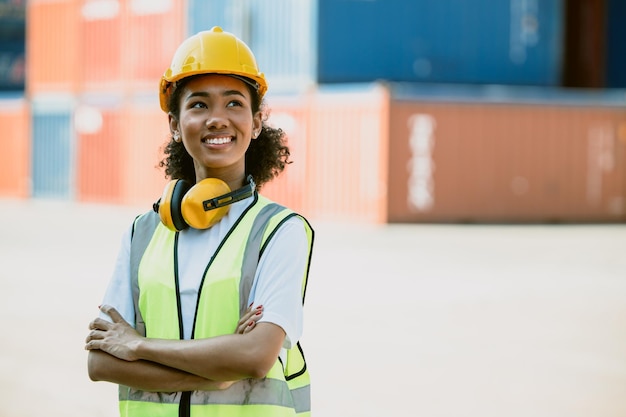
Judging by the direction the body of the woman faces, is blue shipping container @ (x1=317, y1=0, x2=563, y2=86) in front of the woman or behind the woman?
behind

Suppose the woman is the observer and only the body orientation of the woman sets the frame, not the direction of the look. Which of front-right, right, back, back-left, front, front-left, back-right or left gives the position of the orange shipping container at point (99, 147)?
back-right

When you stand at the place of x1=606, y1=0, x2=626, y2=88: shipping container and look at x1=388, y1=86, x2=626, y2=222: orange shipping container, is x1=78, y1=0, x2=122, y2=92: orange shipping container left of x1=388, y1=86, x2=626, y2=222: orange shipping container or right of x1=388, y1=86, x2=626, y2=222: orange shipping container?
right

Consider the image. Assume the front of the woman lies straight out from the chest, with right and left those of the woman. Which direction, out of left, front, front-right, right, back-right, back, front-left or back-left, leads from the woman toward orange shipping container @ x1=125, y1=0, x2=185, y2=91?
back-right

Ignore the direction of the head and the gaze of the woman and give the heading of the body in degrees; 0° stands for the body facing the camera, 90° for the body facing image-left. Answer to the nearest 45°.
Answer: approximately 45°

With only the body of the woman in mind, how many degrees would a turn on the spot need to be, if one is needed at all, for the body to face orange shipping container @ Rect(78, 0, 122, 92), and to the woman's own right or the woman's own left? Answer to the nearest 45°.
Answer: approximately 135° to the woman's own right

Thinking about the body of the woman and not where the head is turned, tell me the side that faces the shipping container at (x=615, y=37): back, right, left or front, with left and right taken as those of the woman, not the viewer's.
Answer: back

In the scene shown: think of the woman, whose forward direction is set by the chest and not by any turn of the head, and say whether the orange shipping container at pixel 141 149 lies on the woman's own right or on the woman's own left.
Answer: on the woman's own right

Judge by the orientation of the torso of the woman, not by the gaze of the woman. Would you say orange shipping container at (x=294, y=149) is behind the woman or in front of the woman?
behind

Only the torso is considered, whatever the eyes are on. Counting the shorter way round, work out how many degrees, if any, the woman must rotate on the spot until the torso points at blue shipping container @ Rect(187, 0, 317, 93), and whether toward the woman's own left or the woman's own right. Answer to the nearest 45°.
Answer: approximately 135° to the woman's own right

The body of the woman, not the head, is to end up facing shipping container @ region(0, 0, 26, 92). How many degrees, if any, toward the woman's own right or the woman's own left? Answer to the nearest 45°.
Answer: approximately 135° to the woman's own right

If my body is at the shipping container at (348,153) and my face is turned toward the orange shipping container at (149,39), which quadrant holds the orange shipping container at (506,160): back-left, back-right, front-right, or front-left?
back-right

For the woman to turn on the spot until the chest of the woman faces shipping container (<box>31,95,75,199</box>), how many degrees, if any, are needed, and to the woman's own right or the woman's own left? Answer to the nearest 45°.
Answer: approximately 135° to the woman's own right

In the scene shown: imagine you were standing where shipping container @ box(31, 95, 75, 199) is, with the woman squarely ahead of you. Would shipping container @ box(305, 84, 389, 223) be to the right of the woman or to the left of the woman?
left
